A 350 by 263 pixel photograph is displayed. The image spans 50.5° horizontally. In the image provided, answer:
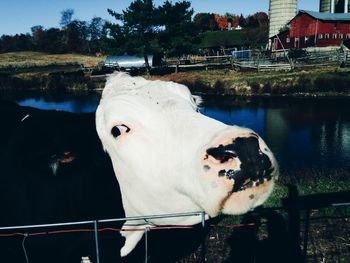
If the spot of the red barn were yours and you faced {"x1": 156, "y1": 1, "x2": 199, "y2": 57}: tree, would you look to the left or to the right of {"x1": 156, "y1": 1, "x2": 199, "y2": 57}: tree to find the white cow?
left
